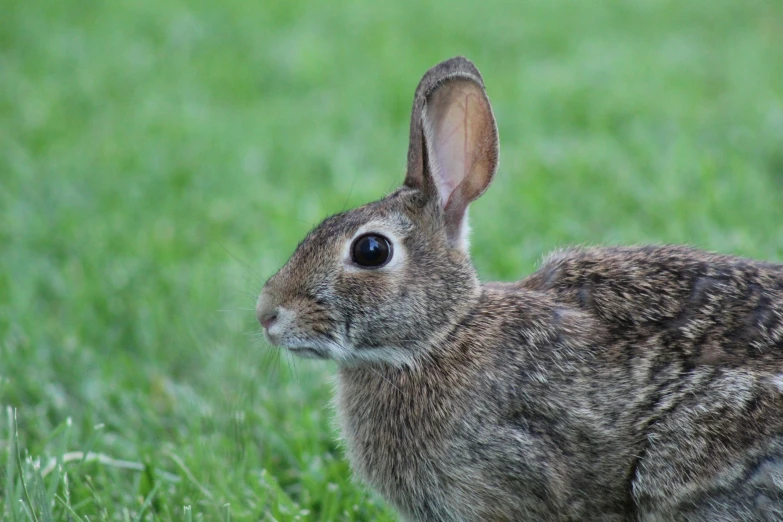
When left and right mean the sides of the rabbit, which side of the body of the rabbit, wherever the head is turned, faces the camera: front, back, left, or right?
left
